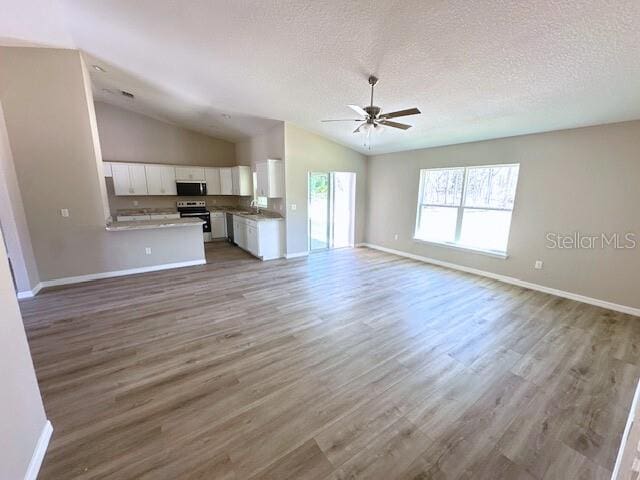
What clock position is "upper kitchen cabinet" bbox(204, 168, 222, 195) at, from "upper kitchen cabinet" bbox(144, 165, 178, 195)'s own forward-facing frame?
"upper kitchen cabinet" bbox(204, 168, 222, 195) is roughly at 9 o'clock from "upper kitchen cabinet" bbox(144, 165, 178, 195).

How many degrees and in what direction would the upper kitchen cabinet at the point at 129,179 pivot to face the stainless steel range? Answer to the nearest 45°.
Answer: approximately 90° to its left

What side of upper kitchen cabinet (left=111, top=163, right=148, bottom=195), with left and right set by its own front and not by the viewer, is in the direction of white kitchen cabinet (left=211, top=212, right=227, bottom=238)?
left

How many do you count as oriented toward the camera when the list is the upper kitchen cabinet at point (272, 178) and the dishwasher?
0

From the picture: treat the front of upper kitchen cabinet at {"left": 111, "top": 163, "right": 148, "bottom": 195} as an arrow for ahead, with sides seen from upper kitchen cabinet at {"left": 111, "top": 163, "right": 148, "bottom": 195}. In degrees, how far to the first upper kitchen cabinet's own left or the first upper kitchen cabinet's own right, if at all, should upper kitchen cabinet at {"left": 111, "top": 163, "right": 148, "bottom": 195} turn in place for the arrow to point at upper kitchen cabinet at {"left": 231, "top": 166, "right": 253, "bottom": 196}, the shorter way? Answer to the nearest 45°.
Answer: approximately 90° to the first upper kitchen cabinet's own left

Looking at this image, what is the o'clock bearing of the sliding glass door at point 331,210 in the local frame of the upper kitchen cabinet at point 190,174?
The sliding glass door is roughly at 10 o'clock from the upper kitchen cabinet.

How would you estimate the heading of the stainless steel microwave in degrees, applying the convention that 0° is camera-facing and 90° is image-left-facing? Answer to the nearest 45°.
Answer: approximately 0°

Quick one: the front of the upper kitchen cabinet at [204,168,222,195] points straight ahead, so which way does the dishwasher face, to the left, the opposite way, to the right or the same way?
to the right

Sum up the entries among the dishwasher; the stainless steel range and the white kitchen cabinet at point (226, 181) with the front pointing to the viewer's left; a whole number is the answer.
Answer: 1

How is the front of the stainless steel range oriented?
toward the camera

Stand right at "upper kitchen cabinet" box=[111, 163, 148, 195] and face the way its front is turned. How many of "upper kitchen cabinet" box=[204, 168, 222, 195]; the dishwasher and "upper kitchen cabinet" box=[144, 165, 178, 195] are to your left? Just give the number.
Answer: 3

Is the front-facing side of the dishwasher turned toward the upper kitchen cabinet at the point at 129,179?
yes

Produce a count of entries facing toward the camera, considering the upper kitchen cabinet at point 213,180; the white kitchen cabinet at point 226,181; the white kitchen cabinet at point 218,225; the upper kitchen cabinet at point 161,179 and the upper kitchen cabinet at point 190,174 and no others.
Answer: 5

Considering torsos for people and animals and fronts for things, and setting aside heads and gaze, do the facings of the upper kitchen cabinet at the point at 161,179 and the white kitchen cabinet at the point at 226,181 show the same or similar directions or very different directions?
same or similar directions

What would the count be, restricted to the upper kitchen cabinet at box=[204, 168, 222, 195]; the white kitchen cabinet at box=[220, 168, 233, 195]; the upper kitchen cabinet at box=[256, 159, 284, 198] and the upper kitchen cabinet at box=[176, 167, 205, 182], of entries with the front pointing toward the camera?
3

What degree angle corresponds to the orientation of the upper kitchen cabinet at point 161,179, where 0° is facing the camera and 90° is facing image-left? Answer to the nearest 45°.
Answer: approximately 0°

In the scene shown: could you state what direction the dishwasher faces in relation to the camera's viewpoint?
facing to the left of the viewer

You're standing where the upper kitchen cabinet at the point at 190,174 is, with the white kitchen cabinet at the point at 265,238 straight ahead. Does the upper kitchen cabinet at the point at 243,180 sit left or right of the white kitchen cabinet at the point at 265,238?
left

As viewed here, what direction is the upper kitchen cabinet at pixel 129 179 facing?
toward the camera
